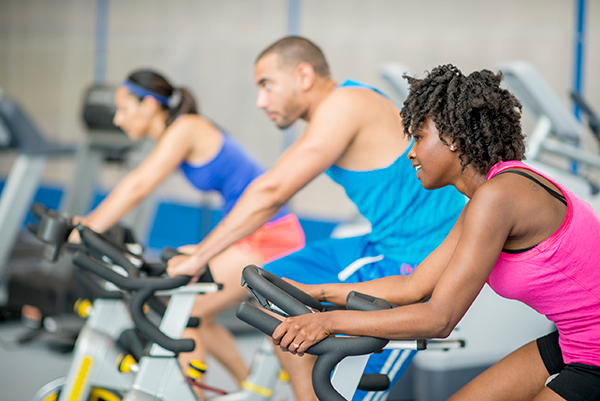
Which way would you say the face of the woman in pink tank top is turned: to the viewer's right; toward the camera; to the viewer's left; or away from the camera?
to the viewer's left

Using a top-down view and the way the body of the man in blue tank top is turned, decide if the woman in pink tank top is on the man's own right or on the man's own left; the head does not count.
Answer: on the man's own left

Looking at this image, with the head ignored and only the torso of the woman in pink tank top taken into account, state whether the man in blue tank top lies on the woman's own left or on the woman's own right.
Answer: on the woman's own right

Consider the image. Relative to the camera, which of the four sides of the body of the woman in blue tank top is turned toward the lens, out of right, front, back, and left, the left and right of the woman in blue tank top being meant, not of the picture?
left

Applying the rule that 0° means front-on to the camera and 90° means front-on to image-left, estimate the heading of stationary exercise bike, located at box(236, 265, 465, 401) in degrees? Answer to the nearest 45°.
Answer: approximately 90°

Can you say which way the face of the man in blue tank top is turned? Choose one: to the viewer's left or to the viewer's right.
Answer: to the viewer's left

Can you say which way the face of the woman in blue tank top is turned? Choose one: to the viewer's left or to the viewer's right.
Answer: to the viewer's left

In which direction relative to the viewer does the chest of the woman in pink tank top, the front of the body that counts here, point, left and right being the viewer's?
facing to the left of the viewer

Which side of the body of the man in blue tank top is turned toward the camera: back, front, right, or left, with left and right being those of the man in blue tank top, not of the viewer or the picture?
left
